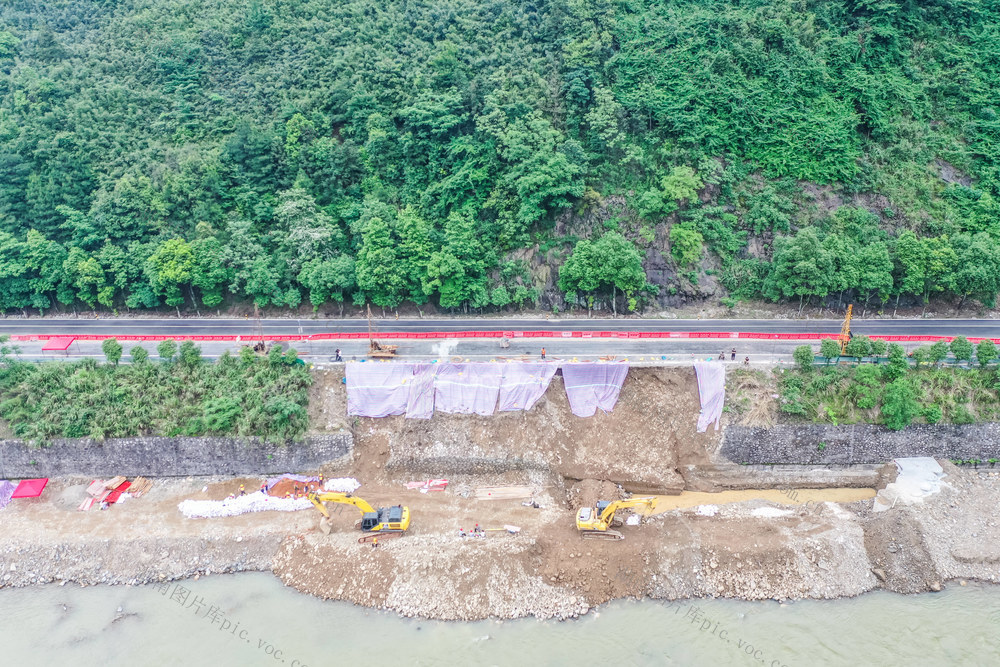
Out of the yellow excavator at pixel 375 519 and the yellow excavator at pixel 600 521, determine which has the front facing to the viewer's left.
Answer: the yellow excavator at pixel 375 519

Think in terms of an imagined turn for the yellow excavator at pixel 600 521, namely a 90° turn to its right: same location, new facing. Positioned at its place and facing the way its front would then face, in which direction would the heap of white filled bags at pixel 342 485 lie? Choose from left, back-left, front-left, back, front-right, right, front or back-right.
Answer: right

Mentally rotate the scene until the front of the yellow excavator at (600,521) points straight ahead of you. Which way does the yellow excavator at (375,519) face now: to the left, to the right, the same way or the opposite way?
the opposite way

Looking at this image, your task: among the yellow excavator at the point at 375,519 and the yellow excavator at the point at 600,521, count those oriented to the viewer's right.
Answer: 1

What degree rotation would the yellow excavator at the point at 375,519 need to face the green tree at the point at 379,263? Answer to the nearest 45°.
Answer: approximately 90° to its right

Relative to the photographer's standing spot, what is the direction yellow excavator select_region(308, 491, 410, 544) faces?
facing to the left of the viewer

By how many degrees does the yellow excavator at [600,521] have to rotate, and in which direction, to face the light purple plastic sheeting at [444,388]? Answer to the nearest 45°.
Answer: approximately 135° to its left

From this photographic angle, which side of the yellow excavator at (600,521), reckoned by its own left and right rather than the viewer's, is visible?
right

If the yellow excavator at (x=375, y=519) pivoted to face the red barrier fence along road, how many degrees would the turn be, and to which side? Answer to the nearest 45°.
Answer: approximately 135° to its right

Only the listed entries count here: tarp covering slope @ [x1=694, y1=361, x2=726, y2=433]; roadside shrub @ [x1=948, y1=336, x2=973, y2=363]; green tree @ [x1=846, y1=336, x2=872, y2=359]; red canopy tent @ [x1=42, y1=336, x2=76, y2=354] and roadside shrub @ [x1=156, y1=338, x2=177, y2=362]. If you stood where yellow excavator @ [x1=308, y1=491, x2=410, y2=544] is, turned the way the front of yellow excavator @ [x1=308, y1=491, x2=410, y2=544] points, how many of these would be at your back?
3

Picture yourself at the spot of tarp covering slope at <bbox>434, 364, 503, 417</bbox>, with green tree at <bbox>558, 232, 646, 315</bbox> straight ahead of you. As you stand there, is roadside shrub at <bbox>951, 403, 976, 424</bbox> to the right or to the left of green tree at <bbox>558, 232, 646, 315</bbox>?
right

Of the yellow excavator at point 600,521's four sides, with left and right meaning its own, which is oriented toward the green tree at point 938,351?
front

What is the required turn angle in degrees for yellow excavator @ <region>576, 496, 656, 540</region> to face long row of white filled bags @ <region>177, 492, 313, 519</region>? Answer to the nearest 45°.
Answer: approximately 180°

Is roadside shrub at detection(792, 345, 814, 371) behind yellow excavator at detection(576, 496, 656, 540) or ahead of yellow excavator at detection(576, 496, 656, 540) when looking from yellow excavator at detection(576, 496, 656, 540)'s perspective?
ahead

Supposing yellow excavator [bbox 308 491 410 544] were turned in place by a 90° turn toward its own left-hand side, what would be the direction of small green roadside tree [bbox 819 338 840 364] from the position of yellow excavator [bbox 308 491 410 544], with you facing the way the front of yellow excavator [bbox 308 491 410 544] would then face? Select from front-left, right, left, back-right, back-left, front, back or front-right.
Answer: left

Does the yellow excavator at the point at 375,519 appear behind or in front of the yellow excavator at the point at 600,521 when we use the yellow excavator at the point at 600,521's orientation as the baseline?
behind
